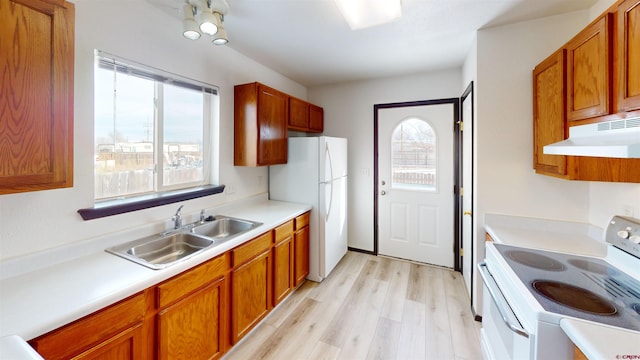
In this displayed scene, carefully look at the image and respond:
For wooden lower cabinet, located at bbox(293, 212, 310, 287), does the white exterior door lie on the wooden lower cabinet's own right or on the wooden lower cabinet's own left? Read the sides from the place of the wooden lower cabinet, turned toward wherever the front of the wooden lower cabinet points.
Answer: on the wooden lower cabinet's own left

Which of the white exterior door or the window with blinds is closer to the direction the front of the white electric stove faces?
the window with blinds

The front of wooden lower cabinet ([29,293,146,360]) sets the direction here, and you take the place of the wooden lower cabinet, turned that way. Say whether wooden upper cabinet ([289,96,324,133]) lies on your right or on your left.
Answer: on your left

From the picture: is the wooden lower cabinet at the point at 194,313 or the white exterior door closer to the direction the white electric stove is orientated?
the wooden lower cabinet

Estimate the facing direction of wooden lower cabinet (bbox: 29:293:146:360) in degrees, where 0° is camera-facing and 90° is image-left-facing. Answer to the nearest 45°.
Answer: approximately 315°

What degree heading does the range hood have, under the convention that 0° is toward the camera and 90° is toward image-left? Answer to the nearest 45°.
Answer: approximately 45°

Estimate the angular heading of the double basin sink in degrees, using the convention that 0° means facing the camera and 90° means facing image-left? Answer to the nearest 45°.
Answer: approximately 315°
